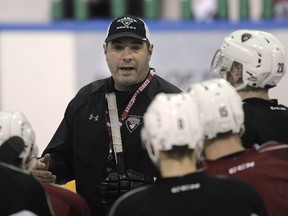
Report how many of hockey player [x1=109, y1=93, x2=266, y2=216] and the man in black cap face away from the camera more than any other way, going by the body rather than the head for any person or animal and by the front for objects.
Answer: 1

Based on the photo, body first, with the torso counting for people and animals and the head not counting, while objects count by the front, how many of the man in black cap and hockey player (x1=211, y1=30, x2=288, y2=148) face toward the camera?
1

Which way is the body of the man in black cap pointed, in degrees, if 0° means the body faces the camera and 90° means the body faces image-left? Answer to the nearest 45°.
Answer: approximately 0°

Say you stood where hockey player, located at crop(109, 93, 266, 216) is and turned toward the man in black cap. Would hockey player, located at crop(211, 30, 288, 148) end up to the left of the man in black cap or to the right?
right

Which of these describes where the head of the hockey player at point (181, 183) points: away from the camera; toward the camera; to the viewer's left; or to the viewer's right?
away from the camera

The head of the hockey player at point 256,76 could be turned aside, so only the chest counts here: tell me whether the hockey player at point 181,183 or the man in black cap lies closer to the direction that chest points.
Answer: the man in black cap

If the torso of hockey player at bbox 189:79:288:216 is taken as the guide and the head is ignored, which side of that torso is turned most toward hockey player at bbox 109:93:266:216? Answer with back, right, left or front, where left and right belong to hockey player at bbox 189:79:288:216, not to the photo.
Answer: left

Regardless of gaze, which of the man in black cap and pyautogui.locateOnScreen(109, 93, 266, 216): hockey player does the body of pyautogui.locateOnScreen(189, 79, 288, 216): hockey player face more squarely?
the man in black cap

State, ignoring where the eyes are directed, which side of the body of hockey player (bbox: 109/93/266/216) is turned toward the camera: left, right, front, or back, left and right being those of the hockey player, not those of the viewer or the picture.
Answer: back

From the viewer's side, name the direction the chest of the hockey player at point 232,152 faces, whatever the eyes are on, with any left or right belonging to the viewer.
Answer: facing away from the viewer and to the left of the viewer
